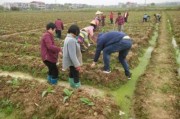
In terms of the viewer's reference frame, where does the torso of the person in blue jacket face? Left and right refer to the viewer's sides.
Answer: facing to the left of the viewer

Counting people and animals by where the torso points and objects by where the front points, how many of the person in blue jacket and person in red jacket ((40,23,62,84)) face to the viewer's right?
1

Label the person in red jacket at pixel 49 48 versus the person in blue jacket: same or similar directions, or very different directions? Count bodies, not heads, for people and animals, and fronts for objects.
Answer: very different directions
